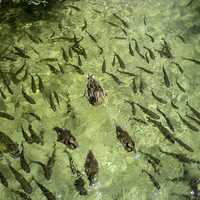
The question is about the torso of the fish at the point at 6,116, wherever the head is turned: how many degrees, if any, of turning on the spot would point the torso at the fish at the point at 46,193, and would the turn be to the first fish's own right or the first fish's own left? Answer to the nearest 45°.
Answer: approximately 90° to the first fish's own right

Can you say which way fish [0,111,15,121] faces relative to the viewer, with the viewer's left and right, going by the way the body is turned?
facing to the right of the viewer
